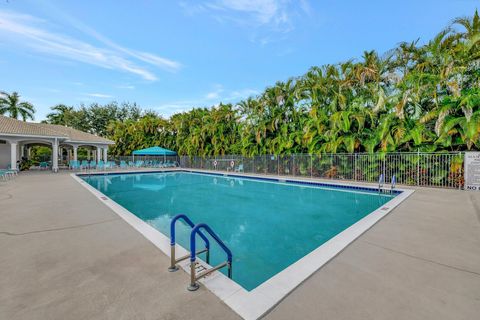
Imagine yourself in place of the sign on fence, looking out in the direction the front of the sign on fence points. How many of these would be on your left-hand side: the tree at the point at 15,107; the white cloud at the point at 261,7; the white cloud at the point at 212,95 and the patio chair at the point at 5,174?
0

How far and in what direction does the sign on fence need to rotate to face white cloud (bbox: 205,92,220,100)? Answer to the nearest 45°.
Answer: approximately 90° to its right

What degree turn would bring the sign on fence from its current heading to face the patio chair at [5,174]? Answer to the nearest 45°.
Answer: approximately 45° to its right

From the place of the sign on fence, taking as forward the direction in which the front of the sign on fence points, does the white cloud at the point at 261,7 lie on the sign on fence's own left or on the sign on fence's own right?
on the sign on fence's own right

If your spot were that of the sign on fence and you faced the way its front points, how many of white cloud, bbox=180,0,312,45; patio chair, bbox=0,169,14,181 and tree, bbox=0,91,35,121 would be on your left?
0

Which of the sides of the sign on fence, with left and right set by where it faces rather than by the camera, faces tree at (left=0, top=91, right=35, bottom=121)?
right

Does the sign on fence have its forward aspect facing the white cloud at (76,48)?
no

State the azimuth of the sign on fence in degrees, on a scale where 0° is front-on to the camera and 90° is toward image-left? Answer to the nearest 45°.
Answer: approximately 0°
